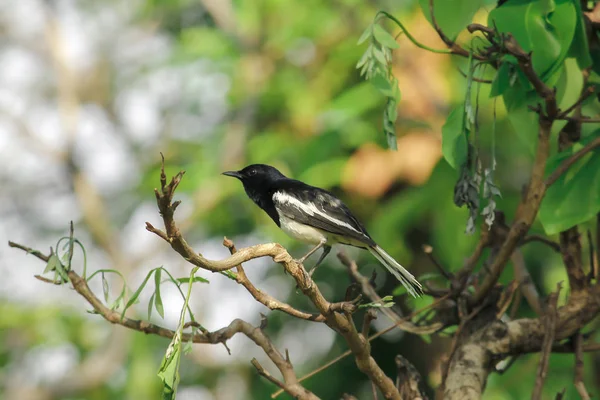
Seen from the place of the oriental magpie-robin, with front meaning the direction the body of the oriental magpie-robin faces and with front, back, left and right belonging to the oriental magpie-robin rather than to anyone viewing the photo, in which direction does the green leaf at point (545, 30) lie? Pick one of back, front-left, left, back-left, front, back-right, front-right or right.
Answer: back-left

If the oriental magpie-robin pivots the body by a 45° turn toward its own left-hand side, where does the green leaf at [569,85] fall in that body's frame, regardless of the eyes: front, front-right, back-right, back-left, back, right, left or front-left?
left

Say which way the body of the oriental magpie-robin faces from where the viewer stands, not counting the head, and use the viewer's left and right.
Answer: facing to the left of the viewer

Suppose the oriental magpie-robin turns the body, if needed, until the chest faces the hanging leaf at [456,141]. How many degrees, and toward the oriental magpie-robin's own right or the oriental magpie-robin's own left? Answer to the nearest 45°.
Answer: approximately 135° to the oriental magpie-robin's own left

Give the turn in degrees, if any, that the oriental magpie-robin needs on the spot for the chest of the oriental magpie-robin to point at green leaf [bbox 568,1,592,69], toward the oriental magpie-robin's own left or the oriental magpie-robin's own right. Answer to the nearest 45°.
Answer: approximately 135° to the oriental magpie-robin's own left
